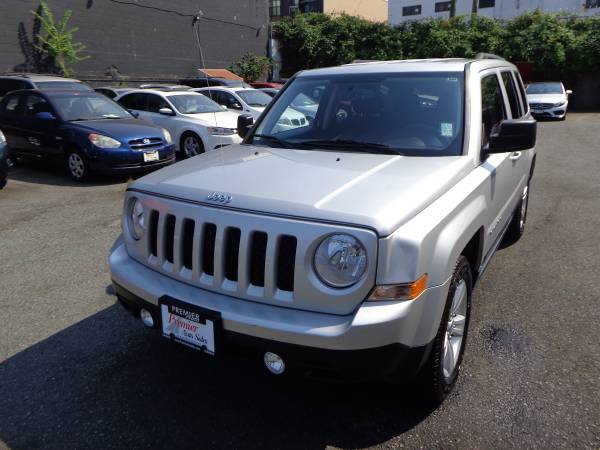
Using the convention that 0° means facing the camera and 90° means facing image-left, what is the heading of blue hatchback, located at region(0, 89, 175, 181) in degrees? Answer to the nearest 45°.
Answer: approximately 315°

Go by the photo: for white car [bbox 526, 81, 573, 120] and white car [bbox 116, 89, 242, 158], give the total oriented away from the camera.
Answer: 0

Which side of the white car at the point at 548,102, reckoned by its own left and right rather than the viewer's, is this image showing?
front

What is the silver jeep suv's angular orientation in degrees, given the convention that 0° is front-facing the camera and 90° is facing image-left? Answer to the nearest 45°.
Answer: approximately 45°

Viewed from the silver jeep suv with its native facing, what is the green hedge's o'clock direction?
The green hedge is roughly at 5 o'clock from the silver jeep suv.

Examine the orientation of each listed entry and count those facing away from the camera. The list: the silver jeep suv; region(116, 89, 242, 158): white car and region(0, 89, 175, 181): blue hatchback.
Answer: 0

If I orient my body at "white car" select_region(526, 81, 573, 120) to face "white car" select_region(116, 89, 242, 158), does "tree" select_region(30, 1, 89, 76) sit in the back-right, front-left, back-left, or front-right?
front-right

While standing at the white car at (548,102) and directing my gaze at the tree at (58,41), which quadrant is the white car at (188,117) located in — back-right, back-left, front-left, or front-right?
front-left

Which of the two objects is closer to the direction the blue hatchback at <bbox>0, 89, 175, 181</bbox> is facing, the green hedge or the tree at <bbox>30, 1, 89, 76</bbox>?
the green hedge

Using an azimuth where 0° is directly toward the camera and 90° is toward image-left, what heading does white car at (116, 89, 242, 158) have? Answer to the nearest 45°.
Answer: approximately 315°

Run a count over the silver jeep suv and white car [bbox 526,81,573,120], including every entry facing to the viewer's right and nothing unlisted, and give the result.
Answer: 0

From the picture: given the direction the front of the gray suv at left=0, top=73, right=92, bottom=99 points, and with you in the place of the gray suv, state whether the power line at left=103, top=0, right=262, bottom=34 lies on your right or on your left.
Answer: on your left

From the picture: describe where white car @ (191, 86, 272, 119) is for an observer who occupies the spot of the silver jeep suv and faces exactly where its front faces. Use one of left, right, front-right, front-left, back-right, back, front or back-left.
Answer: back-right
